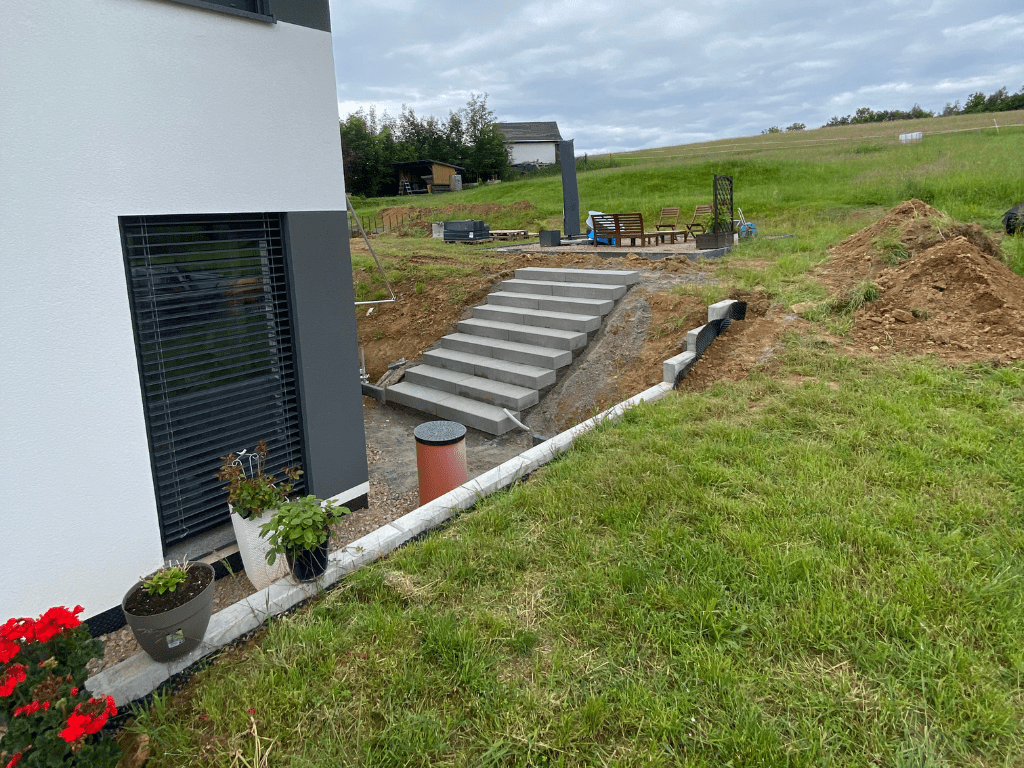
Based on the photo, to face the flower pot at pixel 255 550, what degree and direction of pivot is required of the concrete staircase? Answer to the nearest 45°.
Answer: approximately 45° to its left

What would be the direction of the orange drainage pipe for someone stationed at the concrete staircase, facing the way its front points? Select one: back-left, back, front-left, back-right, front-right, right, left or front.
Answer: front-left

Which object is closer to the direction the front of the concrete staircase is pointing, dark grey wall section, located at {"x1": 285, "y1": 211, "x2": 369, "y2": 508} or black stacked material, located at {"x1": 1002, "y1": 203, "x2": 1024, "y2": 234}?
the dark grey wall section

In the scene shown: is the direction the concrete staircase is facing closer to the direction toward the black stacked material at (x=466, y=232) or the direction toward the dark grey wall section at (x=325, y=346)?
the dark grey wall section

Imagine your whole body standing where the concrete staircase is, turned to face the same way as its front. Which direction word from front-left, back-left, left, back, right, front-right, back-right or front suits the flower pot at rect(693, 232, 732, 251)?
back

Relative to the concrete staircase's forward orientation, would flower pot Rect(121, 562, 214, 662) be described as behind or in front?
in front

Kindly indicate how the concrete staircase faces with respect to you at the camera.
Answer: facing the viewer and to the left of the viewer

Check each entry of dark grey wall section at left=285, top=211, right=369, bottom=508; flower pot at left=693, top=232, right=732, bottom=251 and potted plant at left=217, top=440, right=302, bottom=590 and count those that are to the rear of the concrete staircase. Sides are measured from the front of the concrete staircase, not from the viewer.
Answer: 1

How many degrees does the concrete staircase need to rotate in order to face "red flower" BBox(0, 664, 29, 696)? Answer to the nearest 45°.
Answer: approximately 45° to its left

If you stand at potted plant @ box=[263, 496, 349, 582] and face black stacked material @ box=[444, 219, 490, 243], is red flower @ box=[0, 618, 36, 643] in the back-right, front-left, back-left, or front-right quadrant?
back-left

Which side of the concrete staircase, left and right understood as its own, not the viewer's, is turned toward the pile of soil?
left

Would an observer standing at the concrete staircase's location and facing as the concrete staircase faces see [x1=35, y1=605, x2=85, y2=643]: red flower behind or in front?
in front

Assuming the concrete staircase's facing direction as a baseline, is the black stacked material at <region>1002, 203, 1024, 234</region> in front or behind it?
behind

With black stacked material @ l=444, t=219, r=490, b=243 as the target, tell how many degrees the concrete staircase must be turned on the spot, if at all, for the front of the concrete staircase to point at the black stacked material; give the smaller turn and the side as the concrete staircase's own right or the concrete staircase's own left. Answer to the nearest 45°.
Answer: approximately 135° to the concrete staircase's own right

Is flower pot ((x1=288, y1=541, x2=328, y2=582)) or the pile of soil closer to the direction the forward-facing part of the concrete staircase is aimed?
the flower pot
